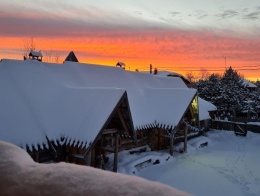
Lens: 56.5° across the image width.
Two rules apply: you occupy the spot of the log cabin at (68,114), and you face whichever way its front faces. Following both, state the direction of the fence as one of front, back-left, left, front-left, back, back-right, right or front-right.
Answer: left

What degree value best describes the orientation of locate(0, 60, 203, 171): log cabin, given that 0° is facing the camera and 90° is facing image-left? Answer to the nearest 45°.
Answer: approximately 315°

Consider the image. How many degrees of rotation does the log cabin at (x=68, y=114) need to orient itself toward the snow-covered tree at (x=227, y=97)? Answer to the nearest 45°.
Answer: approximately 90° to its left

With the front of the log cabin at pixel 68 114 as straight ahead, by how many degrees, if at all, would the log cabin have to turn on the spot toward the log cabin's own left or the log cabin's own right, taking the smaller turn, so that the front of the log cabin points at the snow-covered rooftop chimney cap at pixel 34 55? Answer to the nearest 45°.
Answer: approximately 180°
